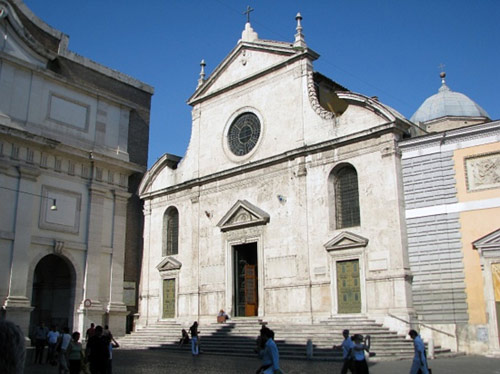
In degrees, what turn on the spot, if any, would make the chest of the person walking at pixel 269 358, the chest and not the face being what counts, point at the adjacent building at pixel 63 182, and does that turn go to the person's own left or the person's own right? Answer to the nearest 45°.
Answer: approximately 45° to the person's own right

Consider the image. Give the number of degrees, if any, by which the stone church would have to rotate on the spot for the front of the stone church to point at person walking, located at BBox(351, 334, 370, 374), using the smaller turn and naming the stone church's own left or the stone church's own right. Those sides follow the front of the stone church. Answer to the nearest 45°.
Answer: approximately 45° to the stone church's own left

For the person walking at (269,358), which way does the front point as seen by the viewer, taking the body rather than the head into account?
to the viewer's left
